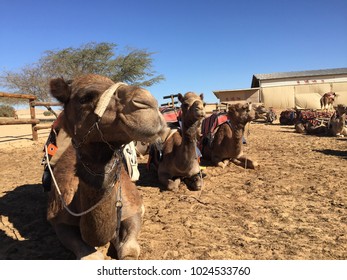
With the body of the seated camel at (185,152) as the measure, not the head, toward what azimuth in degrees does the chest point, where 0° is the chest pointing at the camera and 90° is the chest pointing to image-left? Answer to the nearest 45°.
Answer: approximately 315°

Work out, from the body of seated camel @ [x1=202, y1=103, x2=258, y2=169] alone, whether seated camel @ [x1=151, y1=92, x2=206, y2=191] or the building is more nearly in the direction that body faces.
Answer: the seated camel

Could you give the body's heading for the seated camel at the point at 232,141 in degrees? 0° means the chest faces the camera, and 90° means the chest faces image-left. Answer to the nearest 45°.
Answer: approximately 315°

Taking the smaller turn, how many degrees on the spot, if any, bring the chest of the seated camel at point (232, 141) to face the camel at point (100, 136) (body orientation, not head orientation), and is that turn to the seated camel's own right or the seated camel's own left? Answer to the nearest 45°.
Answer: approximately 45° to the seated camel's own right

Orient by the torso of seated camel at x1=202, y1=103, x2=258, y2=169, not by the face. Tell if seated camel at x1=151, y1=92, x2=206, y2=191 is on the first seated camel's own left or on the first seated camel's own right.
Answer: on the first seated camel's own right
